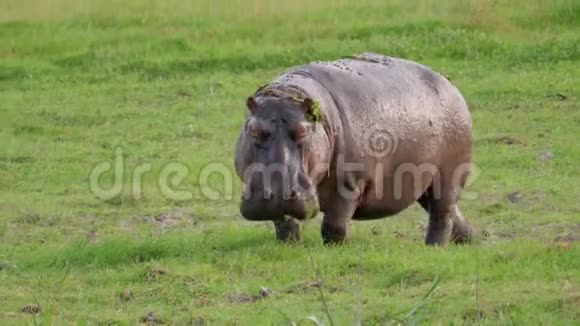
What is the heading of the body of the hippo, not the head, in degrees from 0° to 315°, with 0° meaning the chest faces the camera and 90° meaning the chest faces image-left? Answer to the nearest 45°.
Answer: approximately 45°
